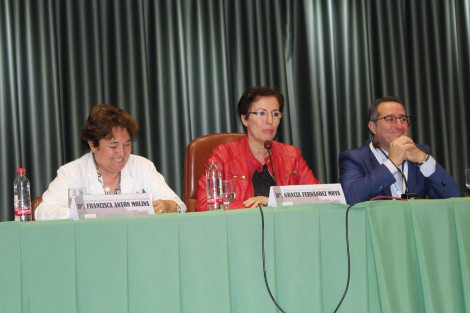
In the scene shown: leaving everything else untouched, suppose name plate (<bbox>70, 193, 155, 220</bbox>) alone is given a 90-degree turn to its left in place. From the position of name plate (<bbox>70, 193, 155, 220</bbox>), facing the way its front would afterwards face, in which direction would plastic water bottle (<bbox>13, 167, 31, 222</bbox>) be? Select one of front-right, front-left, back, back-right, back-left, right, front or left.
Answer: back-left

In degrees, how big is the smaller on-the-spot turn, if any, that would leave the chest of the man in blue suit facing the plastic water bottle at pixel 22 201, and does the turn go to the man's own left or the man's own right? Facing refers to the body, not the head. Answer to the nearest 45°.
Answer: approximately 90° to the man's own right

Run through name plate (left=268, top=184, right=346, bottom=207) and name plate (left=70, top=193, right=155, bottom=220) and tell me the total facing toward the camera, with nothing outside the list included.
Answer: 2

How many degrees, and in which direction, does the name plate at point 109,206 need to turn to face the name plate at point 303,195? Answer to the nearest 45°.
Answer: approximately 90° to its left

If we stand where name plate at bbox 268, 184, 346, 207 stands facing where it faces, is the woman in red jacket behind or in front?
behind

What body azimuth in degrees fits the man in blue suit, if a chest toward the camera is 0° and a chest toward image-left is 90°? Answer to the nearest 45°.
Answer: approximately 315°

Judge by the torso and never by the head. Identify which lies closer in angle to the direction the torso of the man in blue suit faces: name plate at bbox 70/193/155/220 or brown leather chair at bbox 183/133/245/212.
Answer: the name plate

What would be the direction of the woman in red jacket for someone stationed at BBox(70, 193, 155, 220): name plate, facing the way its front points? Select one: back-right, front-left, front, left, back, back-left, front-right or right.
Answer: back-left

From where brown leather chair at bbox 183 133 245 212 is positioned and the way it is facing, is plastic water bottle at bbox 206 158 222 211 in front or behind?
in front

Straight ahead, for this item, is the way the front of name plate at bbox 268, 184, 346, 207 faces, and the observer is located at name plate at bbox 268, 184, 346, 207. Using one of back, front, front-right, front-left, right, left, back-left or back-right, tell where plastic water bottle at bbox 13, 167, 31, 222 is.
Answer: right

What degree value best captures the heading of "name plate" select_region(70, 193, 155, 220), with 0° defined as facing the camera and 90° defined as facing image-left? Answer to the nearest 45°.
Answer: approximately 0°

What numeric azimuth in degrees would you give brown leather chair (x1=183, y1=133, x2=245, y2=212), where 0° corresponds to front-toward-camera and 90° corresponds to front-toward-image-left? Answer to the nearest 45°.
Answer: approximately 315°

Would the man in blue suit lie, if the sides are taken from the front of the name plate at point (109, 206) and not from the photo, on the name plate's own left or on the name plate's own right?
on the name plate's own left
